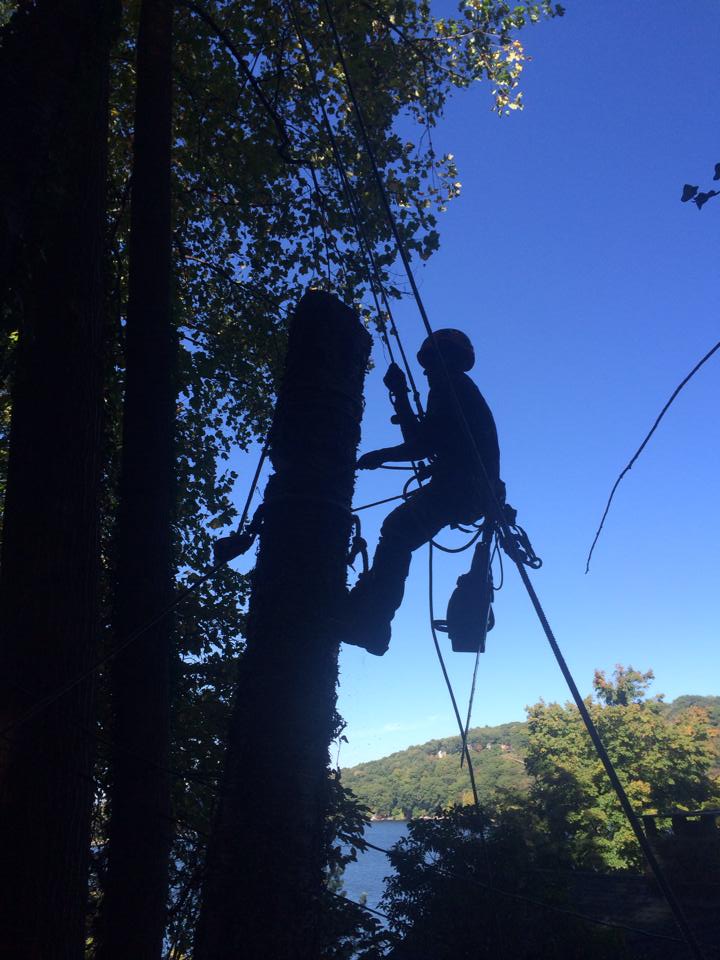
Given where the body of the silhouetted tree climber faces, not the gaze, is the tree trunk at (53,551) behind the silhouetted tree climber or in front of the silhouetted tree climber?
in front

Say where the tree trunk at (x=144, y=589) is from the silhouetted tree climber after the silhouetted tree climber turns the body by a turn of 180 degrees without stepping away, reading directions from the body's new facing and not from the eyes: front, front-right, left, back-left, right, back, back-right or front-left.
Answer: back

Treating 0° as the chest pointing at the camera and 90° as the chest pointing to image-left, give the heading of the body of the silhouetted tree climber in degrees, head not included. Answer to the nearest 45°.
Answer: approximately 90°

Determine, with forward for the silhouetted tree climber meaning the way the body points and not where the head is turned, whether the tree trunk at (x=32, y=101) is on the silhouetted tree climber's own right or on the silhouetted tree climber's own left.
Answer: on the silhouetted tree climber's own left
